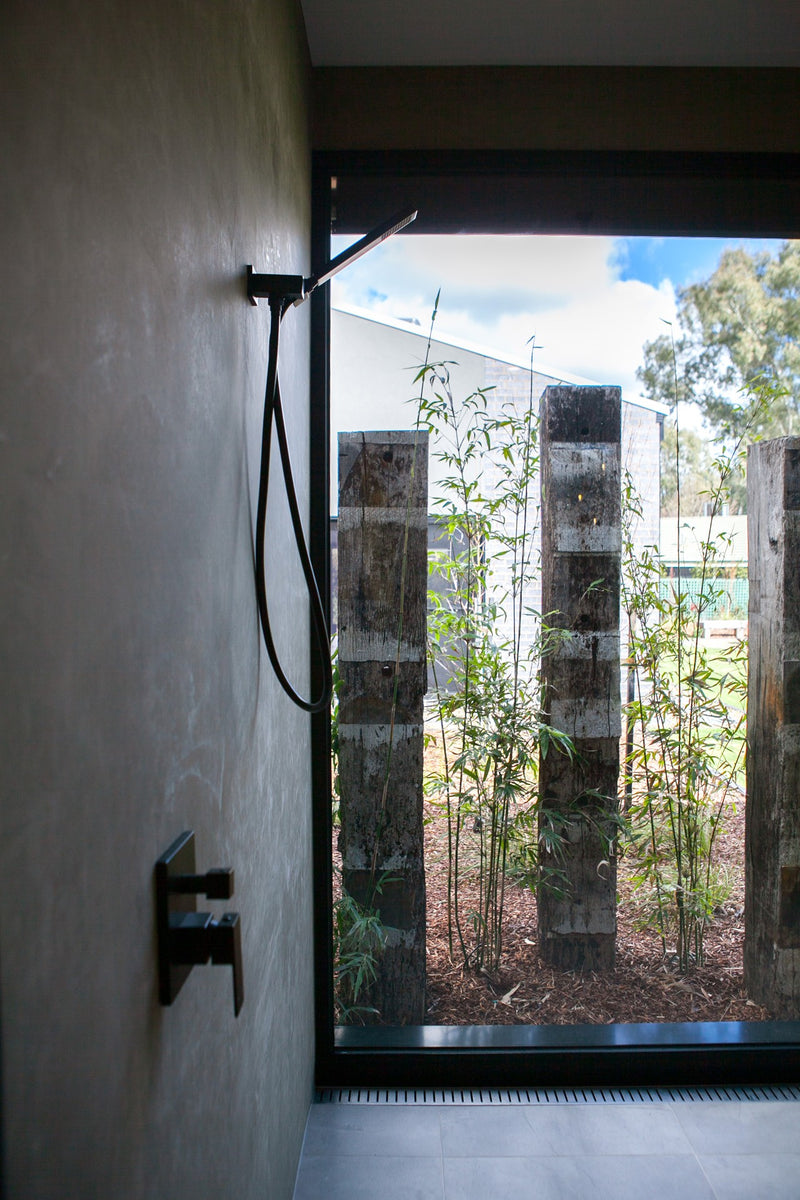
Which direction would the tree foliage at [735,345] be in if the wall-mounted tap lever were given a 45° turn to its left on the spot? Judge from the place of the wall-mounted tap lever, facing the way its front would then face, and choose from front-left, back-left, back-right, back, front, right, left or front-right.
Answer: front

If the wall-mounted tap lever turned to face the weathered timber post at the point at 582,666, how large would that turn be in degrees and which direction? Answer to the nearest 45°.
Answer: approximately 45° to its left

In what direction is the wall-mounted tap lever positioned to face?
to the viewer's right

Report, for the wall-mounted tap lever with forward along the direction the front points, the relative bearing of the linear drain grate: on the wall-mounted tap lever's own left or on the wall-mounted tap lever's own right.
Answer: on the wall-mounted tap lever's own left

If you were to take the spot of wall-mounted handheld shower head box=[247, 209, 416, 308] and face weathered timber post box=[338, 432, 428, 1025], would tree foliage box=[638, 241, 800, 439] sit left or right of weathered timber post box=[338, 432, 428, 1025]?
right

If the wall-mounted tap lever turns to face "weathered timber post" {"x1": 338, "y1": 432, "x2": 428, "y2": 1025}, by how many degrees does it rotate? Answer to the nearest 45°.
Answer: approximately 90° to its left

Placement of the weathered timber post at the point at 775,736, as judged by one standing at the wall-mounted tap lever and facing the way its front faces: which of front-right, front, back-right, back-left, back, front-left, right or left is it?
front-left

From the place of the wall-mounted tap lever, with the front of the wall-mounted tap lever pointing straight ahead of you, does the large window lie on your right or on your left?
on your left
